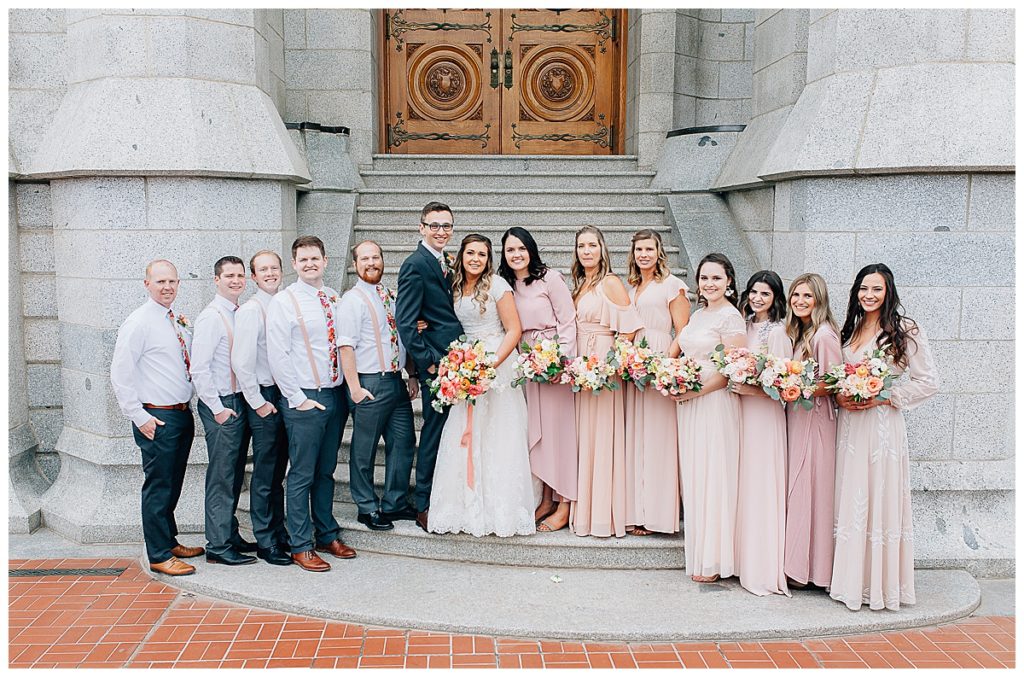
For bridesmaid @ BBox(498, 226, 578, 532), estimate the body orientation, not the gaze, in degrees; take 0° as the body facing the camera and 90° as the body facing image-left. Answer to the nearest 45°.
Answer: approximately 45°

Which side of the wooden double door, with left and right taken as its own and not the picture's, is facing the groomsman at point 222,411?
front

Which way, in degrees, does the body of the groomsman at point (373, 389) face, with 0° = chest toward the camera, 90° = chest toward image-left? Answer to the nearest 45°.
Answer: approximately 315°

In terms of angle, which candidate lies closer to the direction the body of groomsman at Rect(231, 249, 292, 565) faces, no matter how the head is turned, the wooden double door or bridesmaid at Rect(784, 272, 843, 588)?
the bridesmaid

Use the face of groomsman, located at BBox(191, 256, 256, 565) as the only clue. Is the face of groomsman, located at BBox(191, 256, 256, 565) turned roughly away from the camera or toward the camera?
toward the camera

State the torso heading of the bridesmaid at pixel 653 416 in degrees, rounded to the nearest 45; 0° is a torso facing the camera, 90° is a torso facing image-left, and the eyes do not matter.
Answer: approximately 45°

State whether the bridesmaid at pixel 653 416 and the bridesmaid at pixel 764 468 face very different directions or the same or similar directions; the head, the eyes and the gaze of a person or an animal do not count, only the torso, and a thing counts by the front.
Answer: same or similar directions

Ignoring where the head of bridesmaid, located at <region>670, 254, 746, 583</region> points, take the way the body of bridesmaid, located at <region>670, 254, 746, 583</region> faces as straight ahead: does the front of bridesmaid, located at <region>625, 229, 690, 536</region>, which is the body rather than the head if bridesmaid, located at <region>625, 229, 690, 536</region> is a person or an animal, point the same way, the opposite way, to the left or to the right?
the same way

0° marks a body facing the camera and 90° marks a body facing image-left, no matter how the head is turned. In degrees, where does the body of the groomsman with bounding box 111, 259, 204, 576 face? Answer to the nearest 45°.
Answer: approximately 315°

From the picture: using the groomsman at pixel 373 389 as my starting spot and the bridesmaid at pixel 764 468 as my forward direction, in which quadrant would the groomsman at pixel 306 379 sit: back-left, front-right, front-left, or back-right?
back-right

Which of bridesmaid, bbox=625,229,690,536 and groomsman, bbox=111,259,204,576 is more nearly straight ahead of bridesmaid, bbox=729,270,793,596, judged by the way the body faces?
the groomsman

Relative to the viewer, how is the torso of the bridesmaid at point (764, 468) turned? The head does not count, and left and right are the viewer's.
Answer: facing the viewer and to the left of the viewer

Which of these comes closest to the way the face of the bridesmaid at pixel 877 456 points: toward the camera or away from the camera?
toward the camera

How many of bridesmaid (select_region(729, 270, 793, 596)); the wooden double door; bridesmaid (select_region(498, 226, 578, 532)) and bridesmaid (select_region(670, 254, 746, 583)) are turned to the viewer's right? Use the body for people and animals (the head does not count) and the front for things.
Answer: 0

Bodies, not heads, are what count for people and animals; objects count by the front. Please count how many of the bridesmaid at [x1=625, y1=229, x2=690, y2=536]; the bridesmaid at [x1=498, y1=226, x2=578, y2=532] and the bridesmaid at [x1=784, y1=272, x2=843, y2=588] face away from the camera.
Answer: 0

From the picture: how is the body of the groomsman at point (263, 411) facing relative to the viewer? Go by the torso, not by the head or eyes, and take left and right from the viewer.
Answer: facing the viewer and to the right of the viewer

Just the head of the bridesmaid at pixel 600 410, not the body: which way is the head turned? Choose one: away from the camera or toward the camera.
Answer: toward the camera
